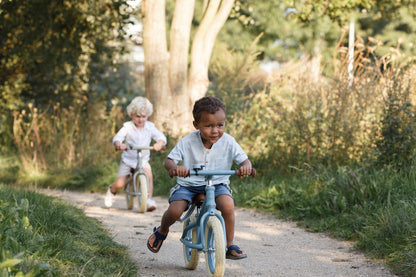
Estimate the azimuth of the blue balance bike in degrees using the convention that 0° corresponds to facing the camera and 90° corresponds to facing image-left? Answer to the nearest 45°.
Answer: approximately 0°
